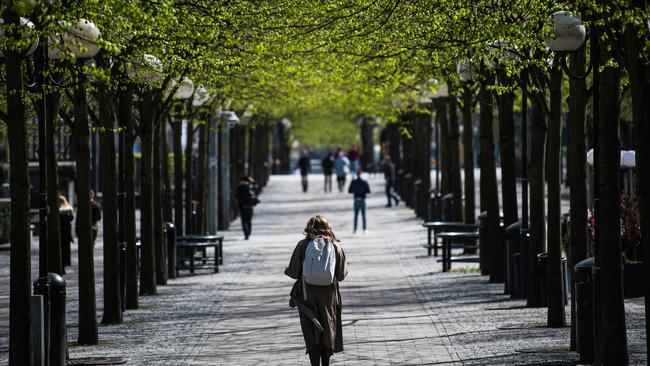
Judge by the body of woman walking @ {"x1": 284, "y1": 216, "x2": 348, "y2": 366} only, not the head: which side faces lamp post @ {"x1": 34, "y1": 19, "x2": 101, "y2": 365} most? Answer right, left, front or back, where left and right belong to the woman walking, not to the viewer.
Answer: left

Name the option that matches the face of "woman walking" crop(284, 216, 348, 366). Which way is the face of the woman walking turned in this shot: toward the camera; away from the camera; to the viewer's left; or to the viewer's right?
away from the camera

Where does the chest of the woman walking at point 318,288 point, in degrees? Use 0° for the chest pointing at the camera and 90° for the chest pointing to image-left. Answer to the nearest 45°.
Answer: approximately 180°

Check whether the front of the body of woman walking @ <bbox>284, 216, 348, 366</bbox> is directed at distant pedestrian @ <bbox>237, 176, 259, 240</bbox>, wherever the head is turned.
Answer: yes

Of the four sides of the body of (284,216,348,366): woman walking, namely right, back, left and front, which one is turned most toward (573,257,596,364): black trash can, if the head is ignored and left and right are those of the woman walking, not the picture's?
right

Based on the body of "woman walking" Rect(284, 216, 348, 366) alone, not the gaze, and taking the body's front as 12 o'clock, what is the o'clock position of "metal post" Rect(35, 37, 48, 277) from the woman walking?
The metal post is roughly at 9 o'clock from the woman walking.

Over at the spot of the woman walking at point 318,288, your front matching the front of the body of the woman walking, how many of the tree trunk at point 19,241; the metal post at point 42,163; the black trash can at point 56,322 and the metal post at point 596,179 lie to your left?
3

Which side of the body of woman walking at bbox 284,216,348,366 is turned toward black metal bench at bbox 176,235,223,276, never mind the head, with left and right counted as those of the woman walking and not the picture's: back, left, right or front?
front

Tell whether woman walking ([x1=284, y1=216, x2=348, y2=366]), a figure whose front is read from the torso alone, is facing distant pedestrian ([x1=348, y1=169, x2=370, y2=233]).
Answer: yes

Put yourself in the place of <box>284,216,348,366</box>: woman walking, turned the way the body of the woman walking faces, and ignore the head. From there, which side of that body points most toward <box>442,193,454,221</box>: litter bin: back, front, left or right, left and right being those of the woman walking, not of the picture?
front

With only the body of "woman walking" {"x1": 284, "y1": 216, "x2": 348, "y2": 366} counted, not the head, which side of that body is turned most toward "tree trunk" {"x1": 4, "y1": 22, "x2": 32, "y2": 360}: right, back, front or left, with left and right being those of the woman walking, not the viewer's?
left

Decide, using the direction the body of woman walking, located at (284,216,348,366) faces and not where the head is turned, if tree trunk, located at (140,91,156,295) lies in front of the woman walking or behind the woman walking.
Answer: in front
